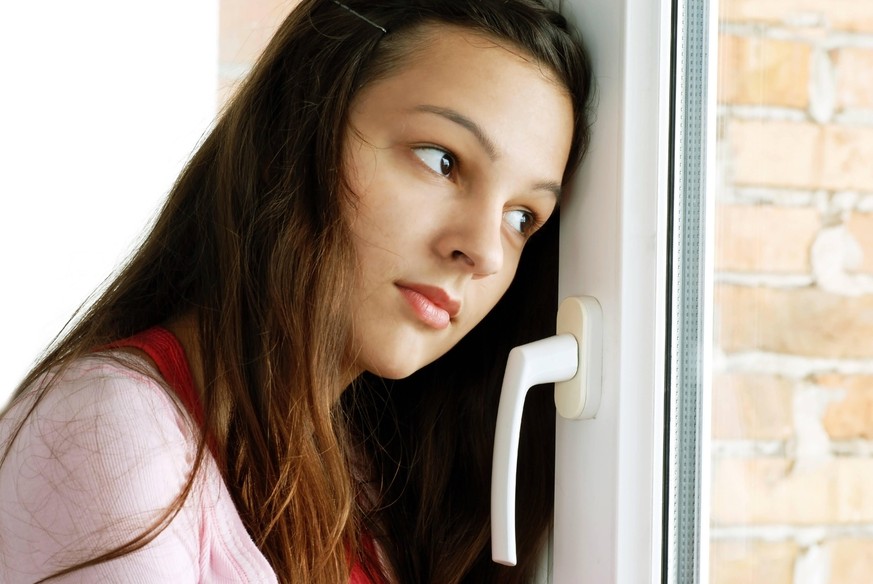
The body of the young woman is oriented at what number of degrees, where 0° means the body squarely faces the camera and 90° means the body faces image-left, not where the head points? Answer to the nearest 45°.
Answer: approximately 315°

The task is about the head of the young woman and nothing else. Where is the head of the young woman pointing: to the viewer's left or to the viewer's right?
to the viewer's right
